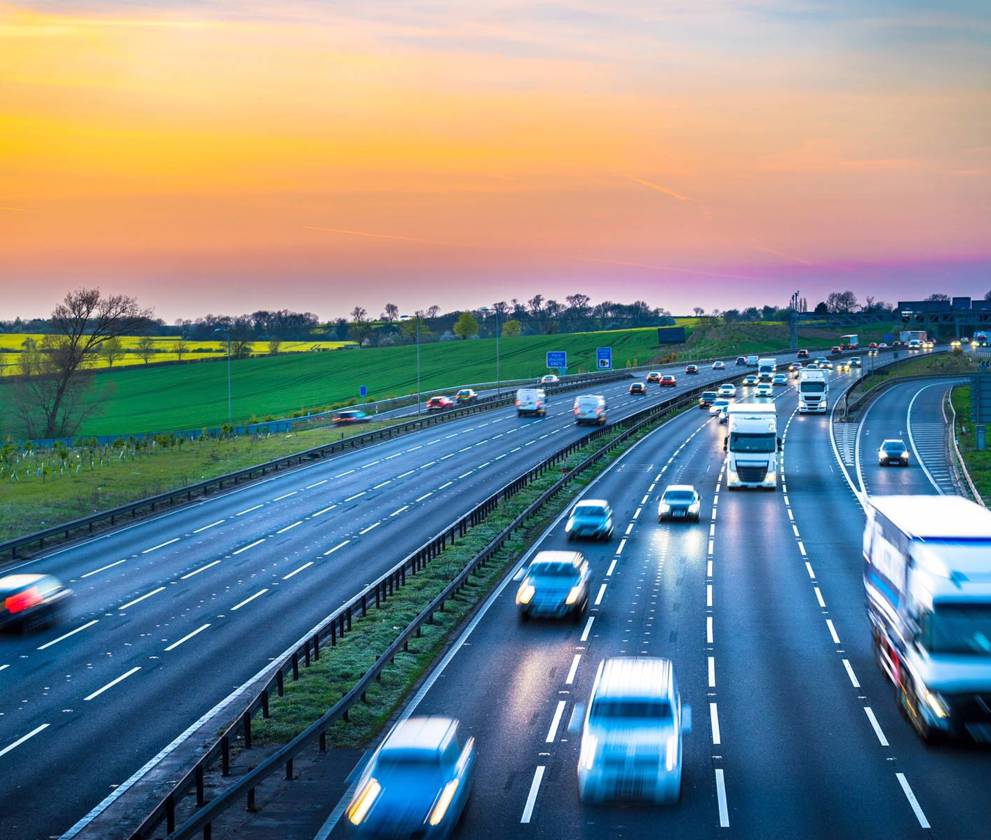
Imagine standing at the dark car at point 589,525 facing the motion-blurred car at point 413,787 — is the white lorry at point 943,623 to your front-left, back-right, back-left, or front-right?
front-left

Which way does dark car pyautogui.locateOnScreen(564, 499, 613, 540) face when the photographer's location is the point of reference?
facing the viewer

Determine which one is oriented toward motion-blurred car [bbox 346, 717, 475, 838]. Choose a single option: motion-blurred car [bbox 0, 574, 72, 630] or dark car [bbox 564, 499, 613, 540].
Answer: the dark car

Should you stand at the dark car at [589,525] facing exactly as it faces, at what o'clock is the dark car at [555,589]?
the dark car at [555,589] is roughly at 12 o'clock from the dark car at [589,525].

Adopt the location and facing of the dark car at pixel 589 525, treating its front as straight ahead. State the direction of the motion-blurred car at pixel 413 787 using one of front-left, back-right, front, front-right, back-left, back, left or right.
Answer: front

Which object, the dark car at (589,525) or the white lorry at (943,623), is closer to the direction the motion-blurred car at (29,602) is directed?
the dark car

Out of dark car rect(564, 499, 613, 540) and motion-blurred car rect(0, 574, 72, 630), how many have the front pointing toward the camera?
1

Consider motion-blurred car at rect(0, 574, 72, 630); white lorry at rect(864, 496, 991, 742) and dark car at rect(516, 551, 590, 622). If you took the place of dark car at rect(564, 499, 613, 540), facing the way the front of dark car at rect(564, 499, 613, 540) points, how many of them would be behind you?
0

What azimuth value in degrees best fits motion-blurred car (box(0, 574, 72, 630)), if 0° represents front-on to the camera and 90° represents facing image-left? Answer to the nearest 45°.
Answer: approximately 225°

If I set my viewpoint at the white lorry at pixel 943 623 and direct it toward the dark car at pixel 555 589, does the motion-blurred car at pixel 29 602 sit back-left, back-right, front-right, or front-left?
front-left

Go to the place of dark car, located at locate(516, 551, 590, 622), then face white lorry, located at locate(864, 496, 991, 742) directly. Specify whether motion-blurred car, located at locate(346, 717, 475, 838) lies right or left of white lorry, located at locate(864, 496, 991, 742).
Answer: right

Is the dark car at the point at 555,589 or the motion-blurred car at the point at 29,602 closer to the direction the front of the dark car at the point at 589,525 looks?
the dark car

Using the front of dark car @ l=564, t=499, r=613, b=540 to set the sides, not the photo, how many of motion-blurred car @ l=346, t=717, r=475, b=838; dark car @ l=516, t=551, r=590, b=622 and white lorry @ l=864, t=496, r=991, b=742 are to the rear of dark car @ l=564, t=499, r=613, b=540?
0

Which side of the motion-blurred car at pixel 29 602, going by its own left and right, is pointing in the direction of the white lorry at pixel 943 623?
right

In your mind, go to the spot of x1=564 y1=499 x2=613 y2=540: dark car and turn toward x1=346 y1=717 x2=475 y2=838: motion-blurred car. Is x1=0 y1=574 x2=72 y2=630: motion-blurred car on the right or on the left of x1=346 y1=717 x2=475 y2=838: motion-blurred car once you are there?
right

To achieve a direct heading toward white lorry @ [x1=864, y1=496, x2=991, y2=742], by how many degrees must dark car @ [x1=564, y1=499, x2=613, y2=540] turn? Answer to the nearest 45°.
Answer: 0° — it already faces it

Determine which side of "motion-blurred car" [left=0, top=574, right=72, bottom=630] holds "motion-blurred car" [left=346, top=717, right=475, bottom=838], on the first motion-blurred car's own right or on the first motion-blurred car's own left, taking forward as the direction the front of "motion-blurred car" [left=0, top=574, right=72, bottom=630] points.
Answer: on the first motion-blurred car's own right

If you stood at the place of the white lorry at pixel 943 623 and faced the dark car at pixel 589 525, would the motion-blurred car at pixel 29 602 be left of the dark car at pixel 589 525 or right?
left

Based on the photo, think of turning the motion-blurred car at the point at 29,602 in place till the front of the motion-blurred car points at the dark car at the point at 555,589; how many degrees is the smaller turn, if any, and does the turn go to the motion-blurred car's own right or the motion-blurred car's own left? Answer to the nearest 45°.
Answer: approximately 45° to the motion-blurred car's own right

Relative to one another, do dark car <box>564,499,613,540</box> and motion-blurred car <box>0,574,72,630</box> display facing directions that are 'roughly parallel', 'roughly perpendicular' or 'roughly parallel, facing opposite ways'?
roughly parallel, facing opposite ways

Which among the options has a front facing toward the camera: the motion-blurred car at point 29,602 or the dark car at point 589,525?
the dark car
